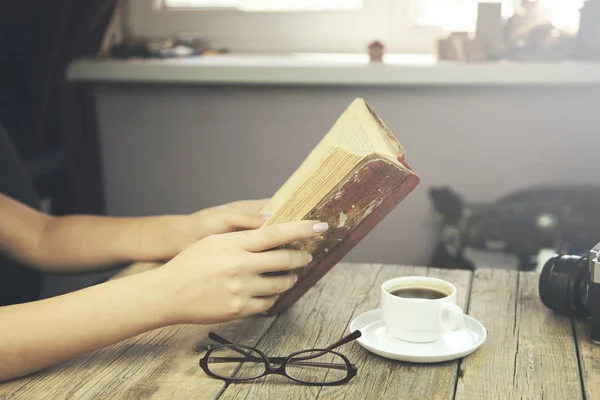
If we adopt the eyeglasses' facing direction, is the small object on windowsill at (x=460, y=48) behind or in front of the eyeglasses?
behind

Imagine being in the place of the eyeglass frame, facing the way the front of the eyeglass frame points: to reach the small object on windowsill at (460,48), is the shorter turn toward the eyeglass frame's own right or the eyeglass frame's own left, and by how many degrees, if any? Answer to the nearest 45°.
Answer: approximately 180°

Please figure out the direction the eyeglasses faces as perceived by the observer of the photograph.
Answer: facing the viewer

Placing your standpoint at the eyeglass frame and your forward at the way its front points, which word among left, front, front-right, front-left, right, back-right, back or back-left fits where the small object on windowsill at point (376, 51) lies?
back

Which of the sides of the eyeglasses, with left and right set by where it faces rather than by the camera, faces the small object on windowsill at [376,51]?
back
